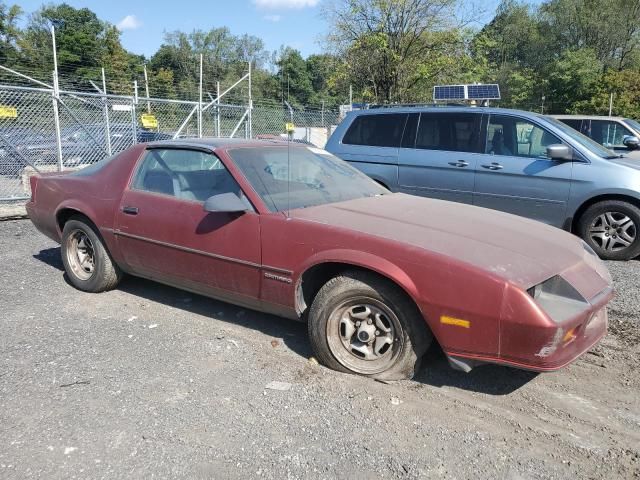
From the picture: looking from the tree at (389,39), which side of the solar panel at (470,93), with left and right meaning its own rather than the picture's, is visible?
back

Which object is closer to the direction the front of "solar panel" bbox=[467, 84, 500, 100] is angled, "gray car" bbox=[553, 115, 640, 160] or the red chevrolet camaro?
the red chevrolet camaro

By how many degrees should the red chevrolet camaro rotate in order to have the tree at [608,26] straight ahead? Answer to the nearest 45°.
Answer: approximately 90° to its left

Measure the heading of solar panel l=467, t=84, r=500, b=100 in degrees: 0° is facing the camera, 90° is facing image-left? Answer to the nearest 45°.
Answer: approximately 0°

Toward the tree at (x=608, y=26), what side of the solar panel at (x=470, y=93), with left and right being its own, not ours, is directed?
back

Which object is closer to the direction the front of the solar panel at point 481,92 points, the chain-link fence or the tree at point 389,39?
the chain-link fence

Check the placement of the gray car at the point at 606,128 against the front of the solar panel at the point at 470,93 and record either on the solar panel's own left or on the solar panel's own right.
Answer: on the solar panel's own left

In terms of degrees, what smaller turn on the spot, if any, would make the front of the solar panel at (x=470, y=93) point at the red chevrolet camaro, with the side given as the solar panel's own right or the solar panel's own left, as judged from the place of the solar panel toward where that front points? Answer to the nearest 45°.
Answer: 0° — it already faces it

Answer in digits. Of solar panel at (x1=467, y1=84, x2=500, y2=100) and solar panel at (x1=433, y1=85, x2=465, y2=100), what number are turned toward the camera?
2

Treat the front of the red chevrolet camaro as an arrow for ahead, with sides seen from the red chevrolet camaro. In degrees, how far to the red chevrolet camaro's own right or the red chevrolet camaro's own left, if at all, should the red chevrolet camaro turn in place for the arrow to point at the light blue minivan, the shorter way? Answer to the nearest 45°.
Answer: approximately 90° to the red chevrolet camaro's own left

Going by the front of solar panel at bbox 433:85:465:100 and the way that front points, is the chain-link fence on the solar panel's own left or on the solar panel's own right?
on the solar panel's own right
